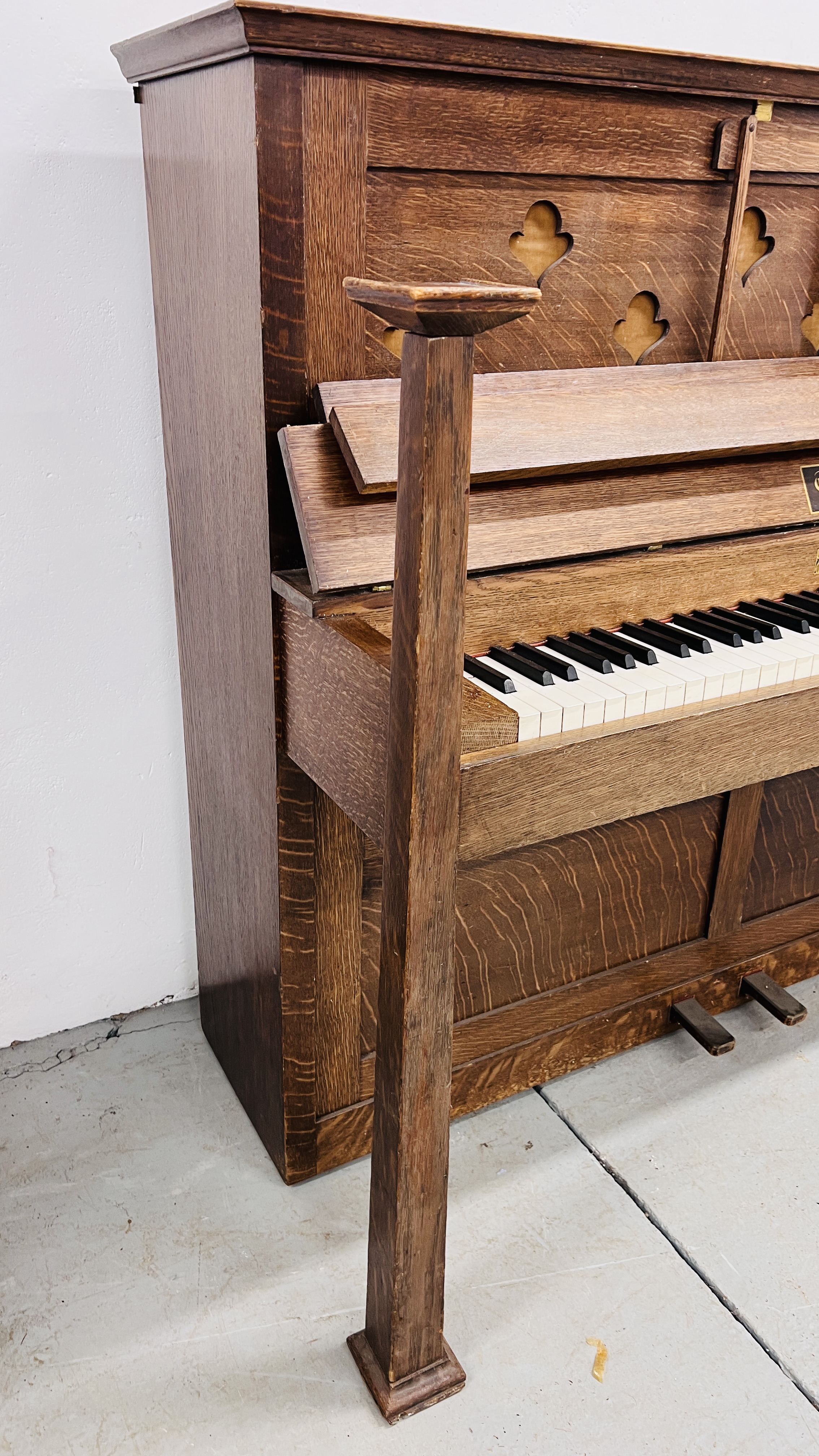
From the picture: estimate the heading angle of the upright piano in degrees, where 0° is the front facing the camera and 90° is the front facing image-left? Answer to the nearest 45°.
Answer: approximately 315°
